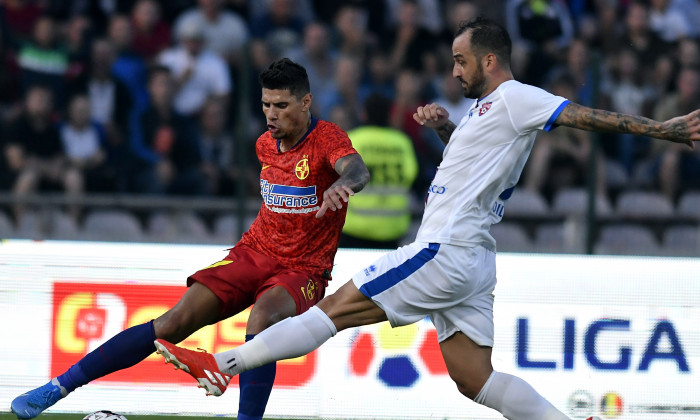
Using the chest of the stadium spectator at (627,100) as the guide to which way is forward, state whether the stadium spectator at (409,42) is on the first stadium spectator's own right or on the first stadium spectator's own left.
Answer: on the first stadium spectator's own right

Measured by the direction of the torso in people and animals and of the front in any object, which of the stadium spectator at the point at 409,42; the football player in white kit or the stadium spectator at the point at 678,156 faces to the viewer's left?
the football player in white kit

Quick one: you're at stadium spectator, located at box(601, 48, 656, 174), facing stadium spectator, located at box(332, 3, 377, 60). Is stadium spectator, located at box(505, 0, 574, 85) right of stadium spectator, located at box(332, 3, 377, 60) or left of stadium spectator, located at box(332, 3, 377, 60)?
right

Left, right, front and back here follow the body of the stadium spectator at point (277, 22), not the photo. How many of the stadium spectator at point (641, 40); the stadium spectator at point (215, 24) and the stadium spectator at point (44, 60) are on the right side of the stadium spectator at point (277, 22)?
2

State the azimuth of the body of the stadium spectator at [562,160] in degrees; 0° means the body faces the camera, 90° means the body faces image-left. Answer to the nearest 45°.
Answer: approximately 0°

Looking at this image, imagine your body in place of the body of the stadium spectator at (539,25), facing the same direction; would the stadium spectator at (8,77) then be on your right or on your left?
on your right

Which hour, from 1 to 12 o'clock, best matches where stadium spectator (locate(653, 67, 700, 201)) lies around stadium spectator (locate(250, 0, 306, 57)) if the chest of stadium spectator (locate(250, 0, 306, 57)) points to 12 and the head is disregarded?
stadium spectator (locate(653, 67, 700, 201)) is roughly at 10 o'clock from stadium spectator (locate(250, 0, 306, 57)).

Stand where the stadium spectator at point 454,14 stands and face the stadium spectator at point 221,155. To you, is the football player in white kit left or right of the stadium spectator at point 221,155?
left
